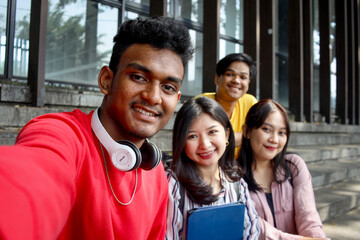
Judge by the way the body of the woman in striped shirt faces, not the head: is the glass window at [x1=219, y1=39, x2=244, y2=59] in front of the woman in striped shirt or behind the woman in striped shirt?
behind

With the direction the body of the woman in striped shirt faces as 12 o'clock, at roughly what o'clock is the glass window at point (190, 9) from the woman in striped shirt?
The glass window is roughly at 6 o'clock from the woman in striped shirt.

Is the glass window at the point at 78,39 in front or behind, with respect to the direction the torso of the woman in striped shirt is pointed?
behind

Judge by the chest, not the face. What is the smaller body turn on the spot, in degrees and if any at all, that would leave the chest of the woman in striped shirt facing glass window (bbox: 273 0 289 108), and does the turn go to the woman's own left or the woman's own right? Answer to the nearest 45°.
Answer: approximately 180°

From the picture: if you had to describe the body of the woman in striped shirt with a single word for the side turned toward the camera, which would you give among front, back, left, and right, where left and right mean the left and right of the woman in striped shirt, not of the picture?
front

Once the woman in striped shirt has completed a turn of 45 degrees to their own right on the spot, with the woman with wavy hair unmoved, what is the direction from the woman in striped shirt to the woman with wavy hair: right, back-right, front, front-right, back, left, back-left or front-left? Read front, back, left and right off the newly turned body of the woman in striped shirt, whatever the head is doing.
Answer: back
